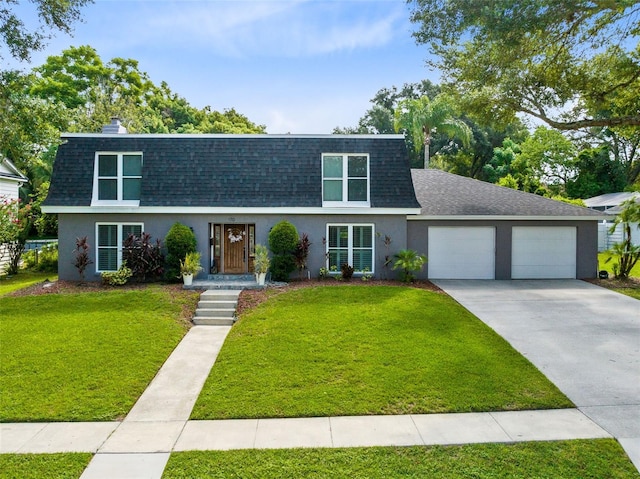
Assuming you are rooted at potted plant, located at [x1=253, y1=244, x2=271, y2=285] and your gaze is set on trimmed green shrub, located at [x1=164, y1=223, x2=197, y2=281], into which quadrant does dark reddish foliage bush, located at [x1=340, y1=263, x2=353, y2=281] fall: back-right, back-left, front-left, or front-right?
back-right

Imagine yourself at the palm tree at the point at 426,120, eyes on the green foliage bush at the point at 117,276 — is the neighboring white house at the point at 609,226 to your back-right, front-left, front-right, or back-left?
back-left

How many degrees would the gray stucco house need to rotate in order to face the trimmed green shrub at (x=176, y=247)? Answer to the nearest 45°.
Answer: approximately 90° to its right

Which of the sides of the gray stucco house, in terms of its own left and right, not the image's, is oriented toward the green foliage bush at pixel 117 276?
right

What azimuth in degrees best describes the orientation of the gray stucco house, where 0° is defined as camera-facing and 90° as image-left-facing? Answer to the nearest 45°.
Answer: approximately 0°

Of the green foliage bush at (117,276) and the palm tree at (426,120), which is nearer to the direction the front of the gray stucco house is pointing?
the green foliage bush
